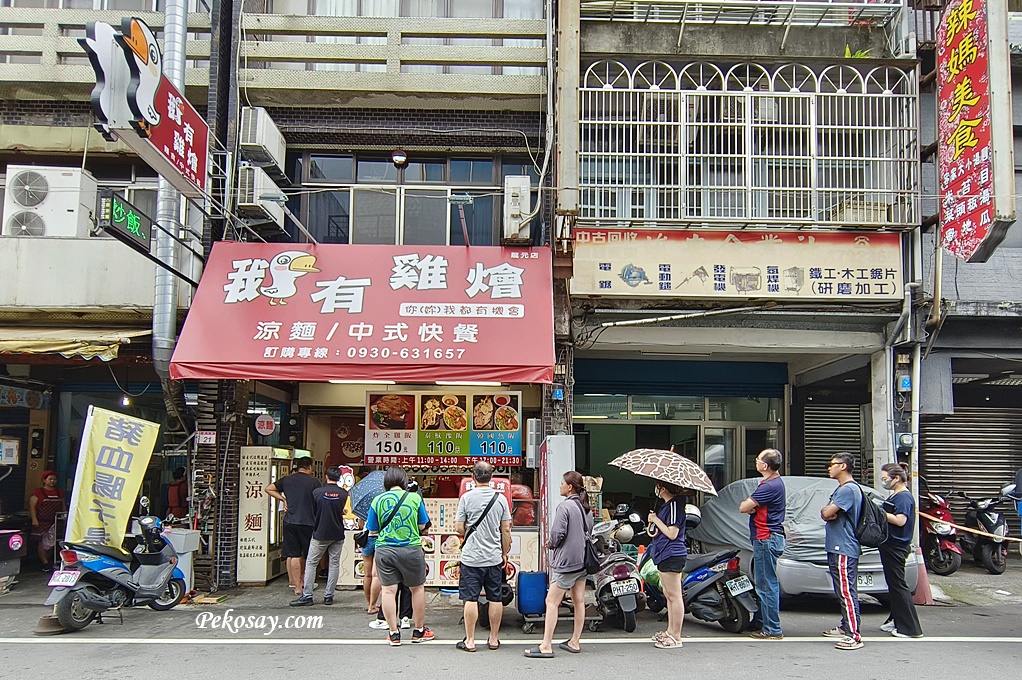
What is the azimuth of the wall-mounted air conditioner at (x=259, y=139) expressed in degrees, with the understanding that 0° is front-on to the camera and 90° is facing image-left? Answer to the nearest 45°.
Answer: approximately 315°

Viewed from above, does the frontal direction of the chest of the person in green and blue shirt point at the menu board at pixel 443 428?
yes

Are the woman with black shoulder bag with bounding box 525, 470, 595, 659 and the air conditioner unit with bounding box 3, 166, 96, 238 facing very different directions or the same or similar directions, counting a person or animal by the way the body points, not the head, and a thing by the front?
very different directions

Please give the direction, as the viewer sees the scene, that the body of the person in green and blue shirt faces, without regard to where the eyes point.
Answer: away from the camera

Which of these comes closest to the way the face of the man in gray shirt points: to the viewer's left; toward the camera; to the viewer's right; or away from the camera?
away from the camera

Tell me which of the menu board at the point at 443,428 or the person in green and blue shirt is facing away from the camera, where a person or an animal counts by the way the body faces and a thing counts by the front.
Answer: the person in green and blue shirt

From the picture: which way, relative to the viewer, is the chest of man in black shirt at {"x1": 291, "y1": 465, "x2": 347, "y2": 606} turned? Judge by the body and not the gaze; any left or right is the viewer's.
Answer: facing away from the viewer

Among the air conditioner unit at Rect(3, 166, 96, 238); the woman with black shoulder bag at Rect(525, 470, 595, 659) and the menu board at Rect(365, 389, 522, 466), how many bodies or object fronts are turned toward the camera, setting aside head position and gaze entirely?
2

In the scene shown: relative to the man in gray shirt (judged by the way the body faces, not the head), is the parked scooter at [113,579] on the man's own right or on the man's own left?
on the man's own left

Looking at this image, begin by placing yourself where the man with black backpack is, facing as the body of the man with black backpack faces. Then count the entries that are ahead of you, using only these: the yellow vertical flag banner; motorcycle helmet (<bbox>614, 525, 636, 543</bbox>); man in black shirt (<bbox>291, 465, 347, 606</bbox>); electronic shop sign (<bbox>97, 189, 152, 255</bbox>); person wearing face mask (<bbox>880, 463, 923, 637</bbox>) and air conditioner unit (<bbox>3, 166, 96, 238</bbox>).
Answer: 5
